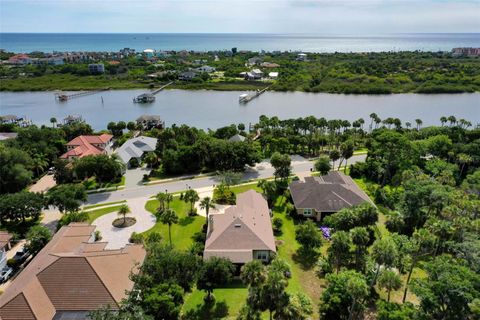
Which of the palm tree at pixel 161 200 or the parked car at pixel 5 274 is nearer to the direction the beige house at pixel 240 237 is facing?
the palm tree

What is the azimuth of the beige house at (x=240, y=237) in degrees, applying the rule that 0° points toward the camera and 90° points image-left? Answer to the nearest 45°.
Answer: approximately 180°

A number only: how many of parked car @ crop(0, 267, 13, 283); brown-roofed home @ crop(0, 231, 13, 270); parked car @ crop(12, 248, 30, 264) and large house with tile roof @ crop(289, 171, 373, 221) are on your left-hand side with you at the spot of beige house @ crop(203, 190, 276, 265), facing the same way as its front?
3

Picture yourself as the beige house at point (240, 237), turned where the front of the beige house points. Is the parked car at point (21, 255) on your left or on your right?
on your left

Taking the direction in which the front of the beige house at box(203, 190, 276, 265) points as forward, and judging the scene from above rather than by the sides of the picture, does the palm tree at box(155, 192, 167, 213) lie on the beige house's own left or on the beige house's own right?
on the beige house's own left

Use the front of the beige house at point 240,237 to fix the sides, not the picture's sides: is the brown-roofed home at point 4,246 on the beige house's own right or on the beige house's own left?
on the beige house's own left

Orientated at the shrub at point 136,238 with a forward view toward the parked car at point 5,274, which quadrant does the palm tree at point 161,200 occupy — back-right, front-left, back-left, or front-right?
back-right

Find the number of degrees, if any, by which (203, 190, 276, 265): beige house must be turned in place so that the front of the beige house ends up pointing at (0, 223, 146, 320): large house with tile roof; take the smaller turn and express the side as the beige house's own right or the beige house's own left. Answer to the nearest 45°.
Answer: approximately 135° to the beige house's own left

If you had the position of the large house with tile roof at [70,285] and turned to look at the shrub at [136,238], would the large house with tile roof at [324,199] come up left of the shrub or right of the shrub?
right

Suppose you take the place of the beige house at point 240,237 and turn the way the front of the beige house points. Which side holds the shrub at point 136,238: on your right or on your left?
on your left
